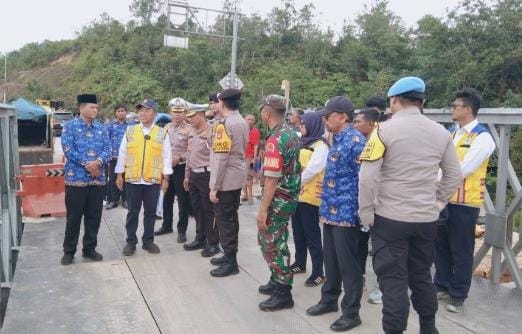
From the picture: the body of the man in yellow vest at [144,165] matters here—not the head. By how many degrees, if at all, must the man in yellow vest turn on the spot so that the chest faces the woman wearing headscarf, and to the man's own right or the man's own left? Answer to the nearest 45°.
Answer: approximately 45° to the man's own left

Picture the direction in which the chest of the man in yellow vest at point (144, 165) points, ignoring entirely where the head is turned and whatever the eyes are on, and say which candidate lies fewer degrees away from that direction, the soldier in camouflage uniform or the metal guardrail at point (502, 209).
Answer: the soldier in camouflage uniform

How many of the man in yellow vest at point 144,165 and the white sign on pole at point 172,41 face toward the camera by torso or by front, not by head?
2

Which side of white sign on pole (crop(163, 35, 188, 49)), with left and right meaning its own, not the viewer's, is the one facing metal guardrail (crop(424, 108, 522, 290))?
front

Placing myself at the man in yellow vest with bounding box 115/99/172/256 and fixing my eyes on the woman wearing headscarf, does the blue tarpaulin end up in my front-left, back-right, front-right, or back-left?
back-left

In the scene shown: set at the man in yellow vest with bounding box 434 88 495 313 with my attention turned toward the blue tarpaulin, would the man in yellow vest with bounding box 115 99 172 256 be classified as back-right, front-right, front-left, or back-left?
front-left

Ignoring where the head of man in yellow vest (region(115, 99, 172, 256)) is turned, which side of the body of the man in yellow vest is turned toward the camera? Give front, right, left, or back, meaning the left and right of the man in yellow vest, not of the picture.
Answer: front

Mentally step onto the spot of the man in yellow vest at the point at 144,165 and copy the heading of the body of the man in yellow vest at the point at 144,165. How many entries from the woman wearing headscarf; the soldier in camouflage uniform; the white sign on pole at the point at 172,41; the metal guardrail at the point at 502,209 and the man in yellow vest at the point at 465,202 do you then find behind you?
1

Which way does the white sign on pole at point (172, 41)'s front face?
toward the camera

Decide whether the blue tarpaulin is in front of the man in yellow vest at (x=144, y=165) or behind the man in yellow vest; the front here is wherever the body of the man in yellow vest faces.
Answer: behind

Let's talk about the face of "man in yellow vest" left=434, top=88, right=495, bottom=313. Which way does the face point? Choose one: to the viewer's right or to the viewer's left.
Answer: to the viewer's left

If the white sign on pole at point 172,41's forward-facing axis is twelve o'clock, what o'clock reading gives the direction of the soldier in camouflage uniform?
The soldier in camouflage uniform is roughly at 12 o'clock from the white sign on pole.

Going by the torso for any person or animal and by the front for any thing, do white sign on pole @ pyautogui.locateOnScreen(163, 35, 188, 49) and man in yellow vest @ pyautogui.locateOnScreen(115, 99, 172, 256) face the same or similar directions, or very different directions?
same or similar directions

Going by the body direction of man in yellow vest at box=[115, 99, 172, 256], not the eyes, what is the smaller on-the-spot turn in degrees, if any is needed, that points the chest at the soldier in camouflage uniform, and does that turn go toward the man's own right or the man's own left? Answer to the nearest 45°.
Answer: approximately 45° to the man's own left

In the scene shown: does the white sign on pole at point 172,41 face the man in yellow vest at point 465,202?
yes

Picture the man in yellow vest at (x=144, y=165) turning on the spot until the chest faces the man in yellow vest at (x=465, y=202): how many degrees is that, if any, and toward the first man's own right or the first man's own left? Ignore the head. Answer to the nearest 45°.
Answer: approximately 45° to the first man's own left

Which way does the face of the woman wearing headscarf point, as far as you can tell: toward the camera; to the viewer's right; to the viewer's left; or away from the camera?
to the viewer's left

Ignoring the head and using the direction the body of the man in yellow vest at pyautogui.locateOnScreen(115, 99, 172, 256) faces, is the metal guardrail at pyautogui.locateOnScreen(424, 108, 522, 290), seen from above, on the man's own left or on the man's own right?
on the man's own left

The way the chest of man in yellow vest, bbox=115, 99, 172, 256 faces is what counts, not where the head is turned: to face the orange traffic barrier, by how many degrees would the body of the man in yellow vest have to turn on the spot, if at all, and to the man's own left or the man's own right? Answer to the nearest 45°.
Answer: approximately 135° to the man's own right
